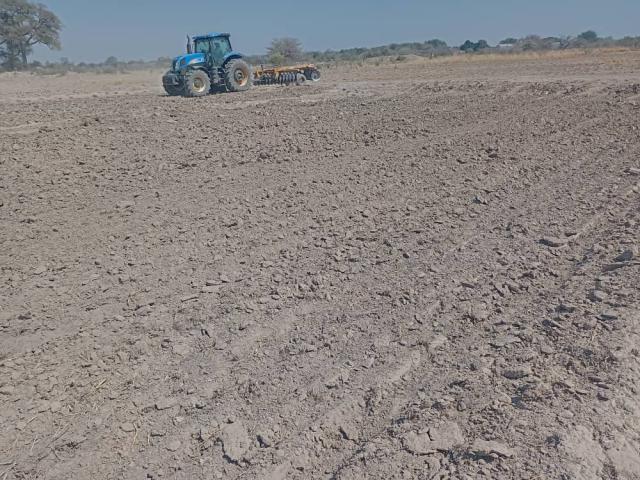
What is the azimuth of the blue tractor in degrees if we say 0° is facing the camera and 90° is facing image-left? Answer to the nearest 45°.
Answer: approximately 45°
